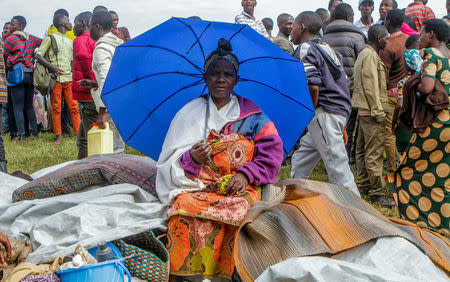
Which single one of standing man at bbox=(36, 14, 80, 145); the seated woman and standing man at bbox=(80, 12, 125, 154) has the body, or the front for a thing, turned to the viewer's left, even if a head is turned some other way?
standing man at bbox=(80, 12, 125, 154)

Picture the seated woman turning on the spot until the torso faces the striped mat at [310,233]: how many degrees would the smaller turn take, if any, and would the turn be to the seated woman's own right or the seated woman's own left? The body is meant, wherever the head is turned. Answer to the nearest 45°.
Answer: approximately 45° to the seated woman's own left

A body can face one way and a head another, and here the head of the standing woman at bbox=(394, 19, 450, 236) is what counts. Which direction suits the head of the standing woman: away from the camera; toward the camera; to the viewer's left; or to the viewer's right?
to the viewer's left

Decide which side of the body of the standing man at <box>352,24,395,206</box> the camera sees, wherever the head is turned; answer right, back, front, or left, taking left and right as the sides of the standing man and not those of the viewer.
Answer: right

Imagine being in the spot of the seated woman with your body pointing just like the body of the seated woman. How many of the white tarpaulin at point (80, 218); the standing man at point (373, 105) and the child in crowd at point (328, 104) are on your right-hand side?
1
